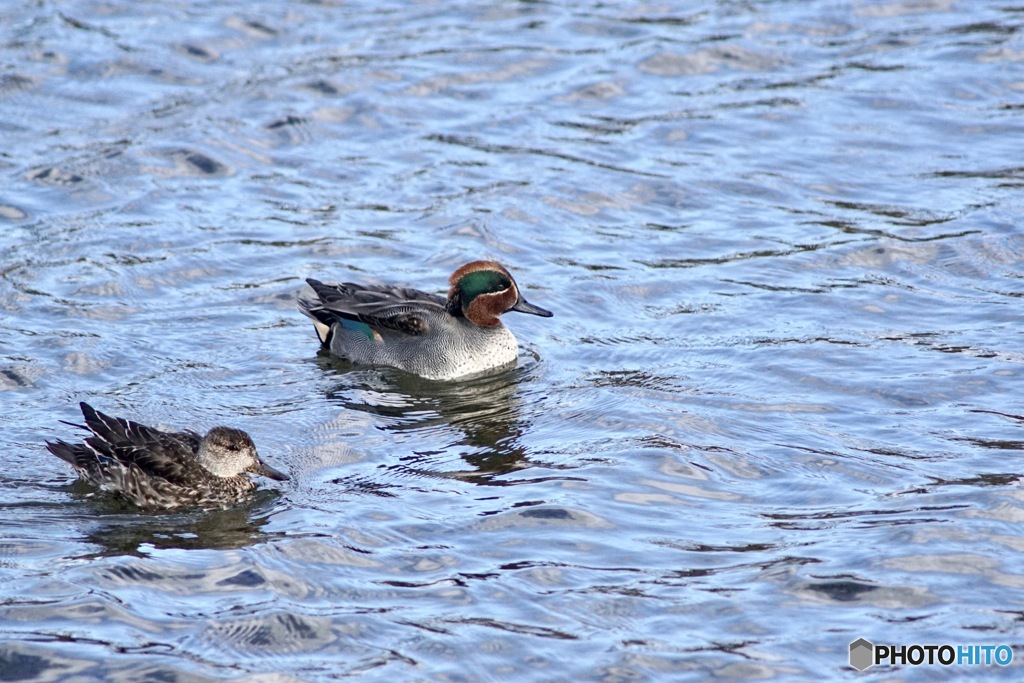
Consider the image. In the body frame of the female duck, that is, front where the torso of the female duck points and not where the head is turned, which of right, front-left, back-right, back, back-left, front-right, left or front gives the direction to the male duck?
front-left

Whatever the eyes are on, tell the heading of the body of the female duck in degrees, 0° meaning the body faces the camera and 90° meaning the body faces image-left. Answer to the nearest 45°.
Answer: approximately 270°
